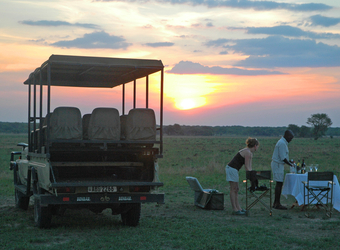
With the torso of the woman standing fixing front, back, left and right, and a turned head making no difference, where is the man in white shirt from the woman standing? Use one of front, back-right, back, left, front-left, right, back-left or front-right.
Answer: front-left

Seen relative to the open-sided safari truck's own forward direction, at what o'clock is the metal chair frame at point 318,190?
The metal chair frame is roughly at 4 o'clock from the open-sided safari truck.

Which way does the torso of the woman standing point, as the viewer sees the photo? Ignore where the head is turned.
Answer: to the viewer's right

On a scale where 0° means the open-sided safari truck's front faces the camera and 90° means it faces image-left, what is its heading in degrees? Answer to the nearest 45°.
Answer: approximately 135°

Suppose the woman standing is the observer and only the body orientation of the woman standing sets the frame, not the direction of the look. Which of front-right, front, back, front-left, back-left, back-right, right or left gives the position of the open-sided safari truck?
back-right

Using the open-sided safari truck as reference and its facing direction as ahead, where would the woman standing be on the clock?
The woman standing is roughly at 4 o'clock from the open-sided safari truck.

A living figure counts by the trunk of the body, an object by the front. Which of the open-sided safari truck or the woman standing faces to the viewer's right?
the woman standing
